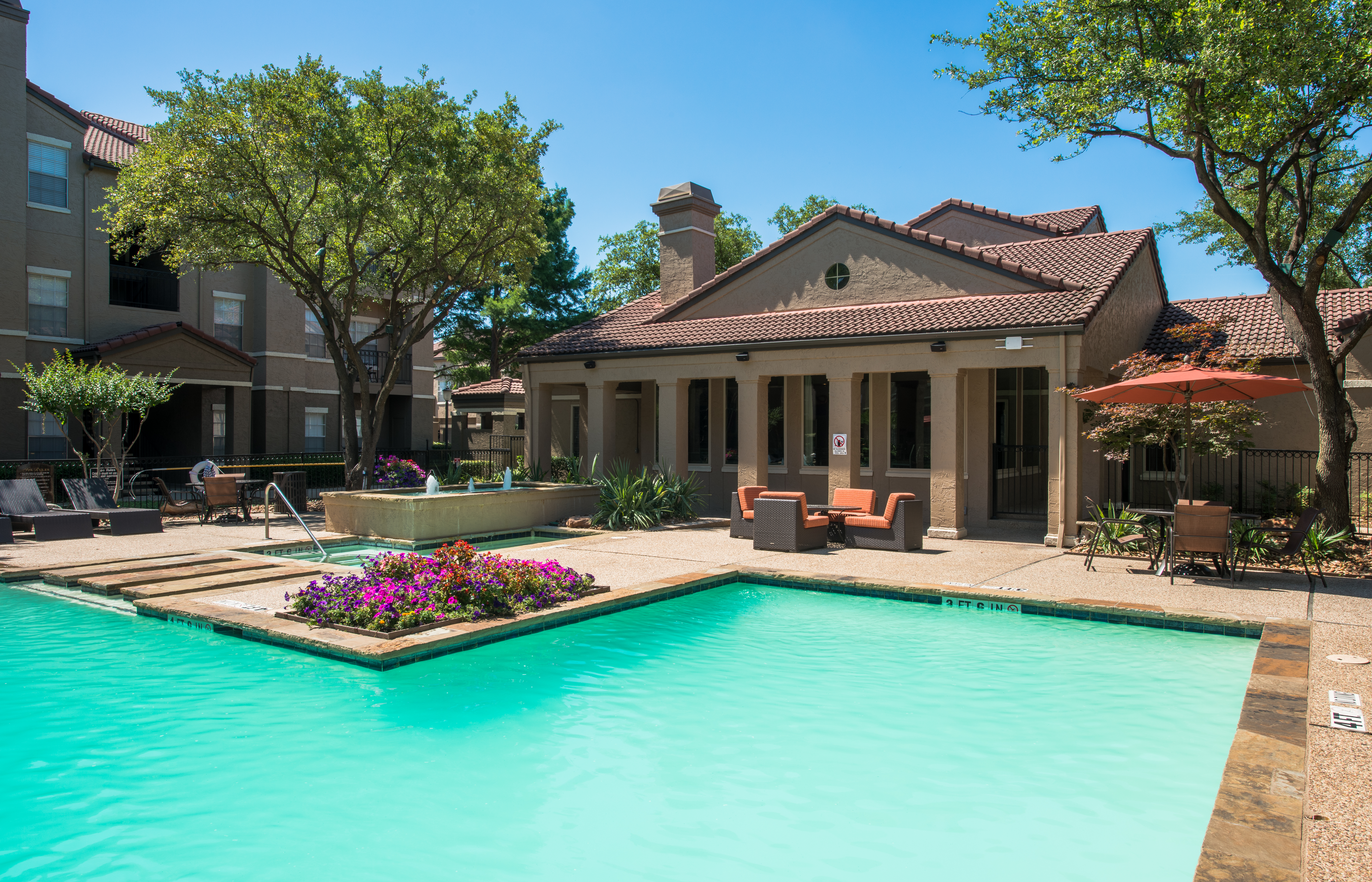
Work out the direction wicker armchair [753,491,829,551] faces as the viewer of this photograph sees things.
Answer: facing away from the viewer and to the right of the viewer

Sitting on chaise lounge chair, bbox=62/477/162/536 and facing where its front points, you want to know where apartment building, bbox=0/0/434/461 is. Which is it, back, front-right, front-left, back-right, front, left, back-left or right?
back-left

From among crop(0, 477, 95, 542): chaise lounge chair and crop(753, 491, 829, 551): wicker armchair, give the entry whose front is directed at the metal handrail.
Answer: the chaise lounge chair

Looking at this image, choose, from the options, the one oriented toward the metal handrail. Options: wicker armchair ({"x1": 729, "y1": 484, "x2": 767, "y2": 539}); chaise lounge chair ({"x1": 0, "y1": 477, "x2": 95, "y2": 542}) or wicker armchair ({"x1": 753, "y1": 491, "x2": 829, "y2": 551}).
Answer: the chaise lounge chair

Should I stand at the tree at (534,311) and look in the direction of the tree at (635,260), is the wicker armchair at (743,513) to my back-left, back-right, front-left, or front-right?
back-right

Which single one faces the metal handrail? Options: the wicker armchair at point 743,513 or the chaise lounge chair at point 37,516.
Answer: the chaise lounge chair

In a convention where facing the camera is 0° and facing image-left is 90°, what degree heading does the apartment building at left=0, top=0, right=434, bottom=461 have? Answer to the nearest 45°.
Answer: approximately 315°

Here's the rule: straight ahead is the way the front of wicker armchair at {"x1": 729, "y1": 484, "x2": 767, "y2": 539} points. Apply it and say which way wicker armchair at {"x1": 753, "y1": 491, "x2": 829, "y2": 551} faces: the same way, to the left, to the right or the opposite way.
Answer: to the left

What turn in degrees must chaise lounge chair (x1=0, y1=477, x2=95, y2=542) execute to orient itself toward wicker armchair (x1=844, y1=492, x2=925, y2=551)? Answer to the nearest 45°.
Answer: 0° — it already faces it

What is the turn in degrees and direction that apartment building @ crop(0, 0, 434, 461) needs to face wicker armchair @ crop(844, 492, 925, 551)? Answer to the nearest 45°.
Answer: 0° — it already faces it

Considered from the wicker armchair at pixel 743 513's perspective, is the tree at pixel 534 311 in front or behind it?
behind

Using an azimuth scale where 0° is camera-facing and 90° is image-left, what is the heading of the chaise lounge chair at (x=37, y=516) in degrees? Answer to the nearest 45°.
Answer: approximately 315°
